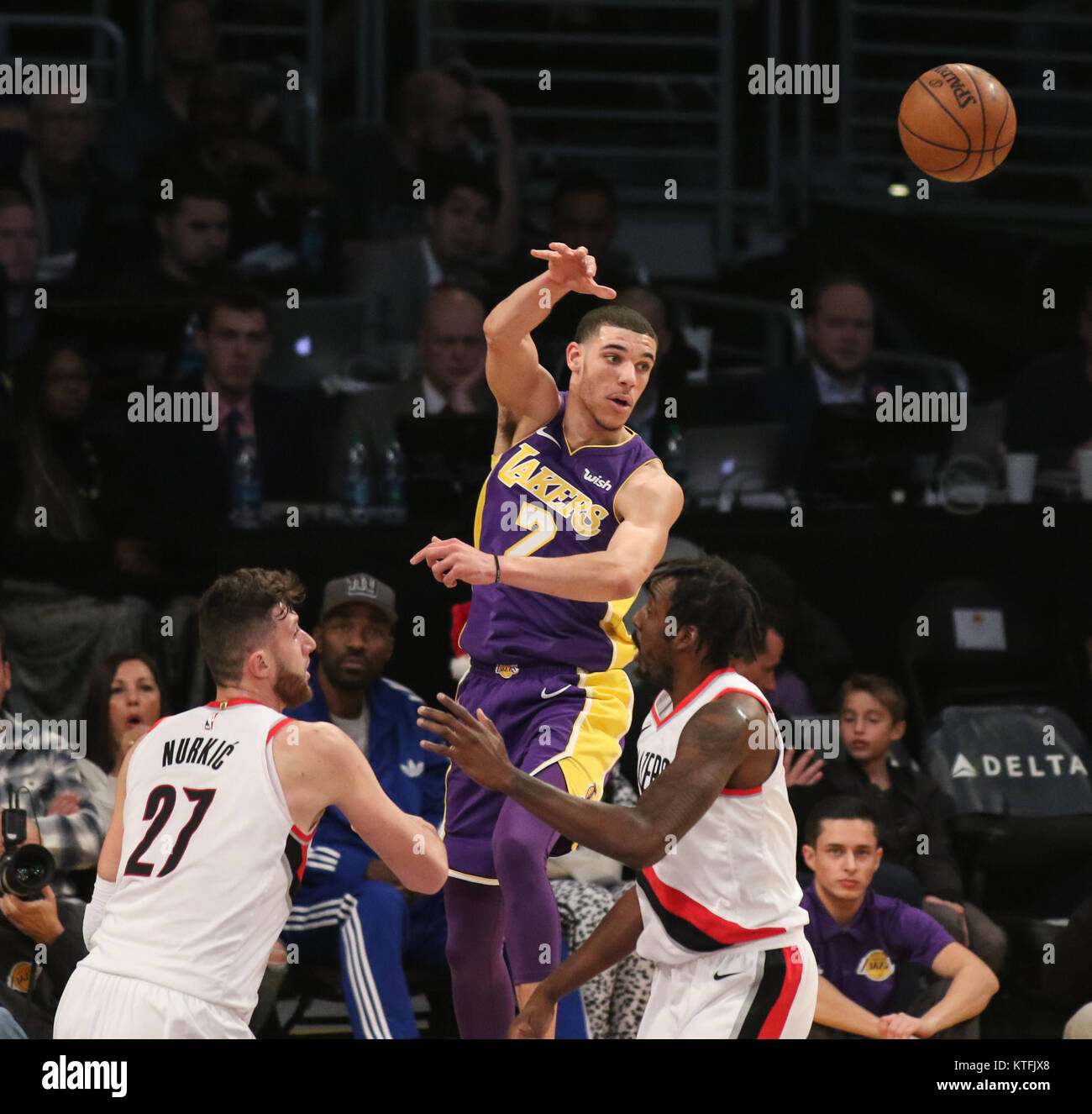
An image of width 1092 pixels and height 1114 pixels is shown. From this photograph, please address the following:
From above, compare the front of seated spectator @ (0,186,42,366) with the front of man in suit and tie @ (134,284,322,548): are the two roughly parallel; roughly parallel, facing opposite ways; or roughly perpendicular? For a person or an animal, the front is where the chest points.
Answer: roughly parallel

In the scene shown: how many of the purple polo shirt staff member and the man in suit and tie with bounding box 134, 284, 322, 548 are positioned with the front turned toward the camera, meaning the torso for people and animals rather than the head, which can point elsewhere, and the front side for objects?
2

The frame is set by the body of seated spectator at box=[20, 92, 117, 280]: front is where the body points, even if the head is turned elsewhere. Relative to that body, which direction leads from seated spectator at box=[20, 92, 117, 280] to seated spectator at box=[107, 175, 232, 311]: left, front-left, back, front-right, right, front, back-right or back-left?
front-left

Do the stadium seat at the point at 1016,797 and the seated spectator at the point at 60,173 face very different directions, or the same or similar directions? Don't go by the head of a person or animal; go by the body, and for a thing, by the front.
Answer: same or similar directions

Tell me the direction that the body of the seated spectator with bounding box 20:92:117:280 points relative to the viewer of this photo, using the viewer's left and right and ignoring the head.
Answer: facing the viewer

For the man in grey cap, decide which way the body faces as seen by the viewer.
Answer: toward the camera

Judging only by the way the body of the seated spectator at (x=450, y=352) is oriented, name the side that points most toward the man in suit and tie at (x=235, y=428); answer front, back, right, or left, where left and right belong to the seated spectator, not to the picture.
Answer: right

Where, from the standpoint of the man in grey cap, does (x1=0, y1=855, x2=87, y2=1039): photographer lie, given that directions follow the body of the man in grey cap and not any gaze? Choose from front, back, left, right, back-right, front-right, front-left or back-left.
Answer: front-right

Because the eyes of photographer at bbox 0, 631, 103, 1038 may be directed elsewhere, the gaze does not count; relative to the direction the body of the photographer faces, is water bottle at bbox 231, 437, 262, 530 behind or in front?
behind

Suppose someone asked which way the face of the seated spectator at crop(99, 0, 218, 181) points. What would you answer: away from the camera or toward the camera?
toward the camera

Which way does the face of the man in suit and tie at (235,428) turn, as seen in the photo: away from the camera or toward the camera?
toward the camera
